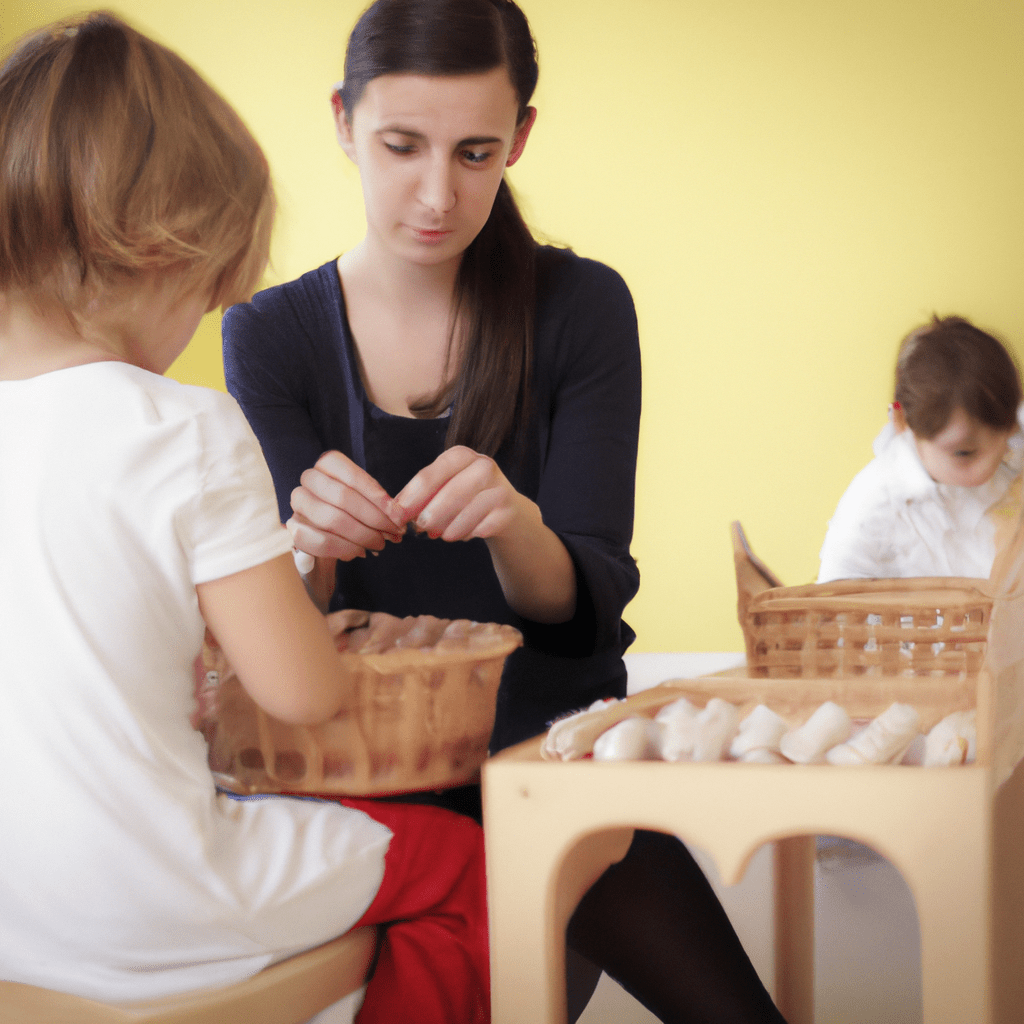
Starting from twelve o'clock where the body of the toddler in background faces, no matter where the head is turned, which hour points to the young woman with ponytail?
The young woman with ponytail is roughly at 2 o'clock from the toddler in background.

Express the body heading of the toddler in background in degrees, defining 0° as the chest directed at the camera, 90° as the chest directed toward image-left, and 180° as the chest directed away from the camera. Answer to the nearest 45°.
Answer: approximately 315°

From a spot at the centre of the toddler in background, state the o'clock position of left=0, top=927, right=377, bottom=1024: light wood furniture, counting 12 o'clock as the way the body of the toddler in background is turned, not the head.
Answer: The light wood furniture is roughly at 2 o'clock from the toddler in background.

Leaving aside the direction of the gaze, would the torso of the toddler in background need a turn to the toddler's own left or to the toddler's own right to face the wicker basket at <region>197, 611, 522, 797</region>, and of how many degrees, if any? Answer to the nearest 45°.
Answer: approximately 45° to the toddler's own right

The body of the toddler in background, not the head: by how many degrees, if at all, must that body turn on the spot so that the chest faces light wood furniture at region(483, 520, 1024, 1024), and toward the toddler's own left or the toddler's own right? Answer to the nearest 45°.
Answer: approximately 45° to the toddler's own right

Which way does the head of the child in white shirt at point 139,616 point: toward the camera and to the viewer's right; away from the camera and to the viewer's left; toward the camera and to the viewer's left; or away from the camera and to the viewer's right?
away from the camera and to the viewer's right

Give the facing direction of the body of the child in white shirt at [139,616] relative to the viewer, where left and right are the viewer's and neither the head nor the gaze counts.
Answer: facing away from the viewer and to the right of the viewer
